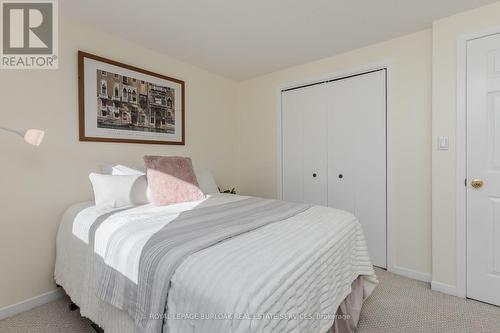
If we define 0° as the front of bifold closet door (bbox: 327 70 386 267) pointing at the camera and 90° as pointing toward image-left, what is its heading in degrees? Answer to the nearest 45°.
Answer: approximately 45°

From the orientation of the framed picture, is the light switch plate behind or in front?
in front

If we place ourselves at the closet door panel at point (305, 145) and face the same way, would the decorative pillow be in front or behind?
in front

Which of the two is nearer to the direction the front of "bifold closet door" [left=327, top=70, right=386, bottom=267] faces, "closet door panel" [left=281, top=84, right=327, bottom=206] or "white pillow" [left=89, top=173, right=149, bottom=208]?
the white pillow

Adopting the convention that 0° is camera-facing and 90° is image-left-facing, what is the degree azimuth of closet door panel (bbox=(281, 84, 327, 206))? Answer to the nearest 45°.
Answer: approximately 45°

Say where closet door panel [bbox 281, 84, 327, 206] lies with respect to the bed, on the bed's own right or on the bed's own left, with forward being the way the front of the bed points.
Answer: on the bed's own left

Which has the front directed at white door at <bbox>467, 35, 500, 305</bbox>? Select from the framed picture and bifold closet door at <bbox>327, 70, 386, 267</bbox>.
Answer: the framed picture

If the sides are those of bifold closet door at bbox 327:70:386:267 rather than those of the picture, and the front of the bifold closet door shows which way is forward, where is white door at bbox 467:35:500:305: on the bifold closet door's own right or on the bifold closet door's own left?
on the bifold closet door's own left
